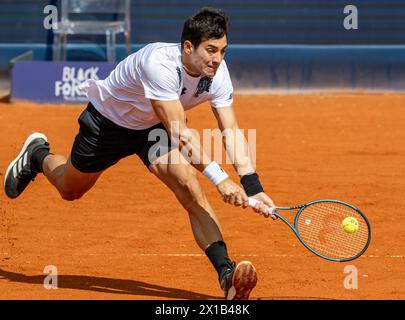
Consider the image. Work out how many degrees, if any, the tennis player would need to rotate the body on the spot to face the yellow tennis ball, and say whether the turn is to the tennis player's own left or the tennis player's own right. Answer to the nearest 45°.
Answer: approximately 45° to the tennis player's own left

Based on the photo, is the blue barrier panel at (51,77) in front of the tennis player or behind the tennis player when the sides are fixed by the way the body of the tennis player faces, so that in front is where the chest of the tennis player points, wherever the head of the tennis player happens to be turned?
behind

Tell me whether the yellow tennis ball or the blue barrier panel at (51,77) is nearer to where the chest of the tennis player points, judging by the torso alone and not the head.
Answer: the yellow tennis ball

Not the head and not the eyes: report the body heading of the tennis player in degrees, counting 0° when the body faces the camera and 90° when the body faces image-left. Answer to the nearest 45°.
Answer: approximately 315°
